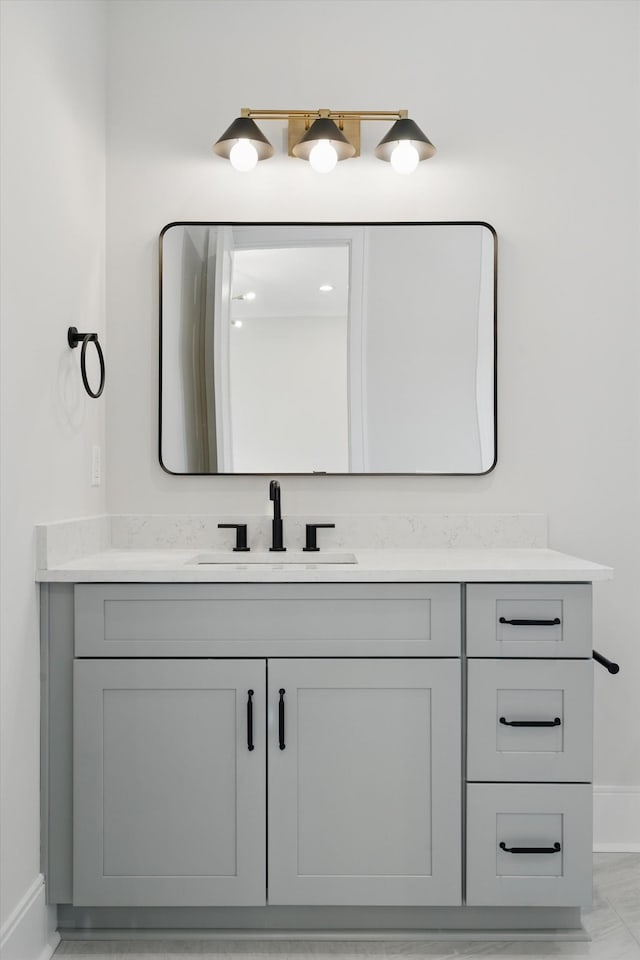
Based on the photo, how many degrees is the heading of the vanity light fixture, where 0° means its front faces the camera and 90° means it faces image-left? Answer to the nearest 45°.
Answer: approximately 0°

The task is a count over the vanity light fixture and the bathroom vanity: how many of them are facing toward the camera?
2

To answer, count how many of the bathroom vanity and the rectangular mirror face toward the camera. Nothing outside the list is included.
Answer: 2

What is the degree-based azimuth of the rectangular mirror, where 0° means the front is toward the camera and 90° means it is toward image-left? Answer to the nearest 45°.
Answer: approximately 0°
